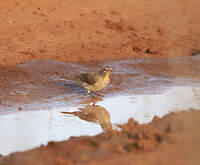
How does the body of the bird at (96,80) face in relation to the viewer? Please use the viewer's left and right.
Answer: facing to the right of the viewer
